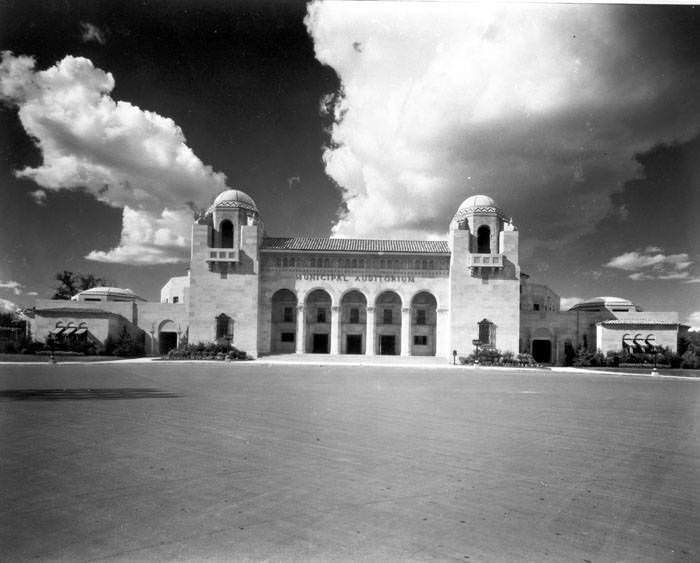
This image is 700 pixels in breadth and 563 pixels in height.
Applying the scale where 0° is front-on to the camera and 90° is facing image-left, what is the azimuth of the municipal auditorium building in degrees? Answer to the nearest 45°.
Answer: approximately 0°
